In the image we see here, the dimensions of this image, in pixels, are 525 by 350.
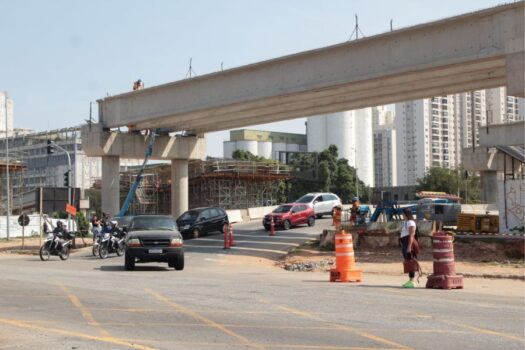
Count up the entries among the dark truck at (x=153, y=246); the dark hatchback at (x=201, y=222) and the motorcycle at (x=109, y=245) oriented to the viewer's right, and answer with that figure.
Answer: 0

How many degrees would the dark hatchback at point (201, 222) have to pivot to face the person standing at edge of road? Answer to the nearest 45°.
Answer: approximately 45° to its left

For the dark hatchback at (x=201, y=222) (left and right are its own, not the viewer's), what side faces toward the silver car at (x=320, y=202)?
back

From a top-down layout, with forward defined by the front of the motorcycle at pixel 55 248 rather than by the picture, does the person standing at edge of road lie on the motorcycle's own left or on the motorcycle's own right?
on the motorcycle's own left

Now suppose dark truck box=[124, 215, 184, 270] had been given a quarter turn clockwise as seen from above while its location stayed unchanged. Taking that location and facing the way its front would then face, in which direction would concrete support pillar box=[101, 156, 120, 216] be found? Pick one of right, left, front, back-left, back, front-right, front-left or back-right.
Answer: right

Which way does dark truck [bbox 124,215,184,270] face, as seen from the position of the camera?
facing the viewer

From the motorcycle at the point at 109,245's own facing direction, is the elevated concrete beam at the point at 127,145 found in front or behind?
behind

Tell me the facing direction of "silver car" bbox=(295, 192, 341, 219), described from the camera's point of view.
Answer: facing the viewer and to the left of the viewer

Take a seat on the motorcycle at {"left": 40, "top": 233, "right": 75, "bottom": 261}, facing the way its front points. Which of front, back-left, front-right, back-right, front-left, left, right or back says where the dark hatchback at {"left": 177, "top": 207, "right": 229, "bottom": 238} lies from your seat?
back

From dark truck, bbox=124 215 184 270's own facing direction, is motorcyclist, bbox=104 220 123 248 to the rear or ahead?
to the rear

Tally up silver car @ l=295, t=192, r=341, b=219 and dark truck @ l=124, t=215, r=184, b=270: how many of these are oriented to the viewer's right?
0

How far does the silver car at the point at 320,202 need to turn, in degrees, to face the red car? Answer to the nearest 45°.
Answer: approximately 45° to its left
